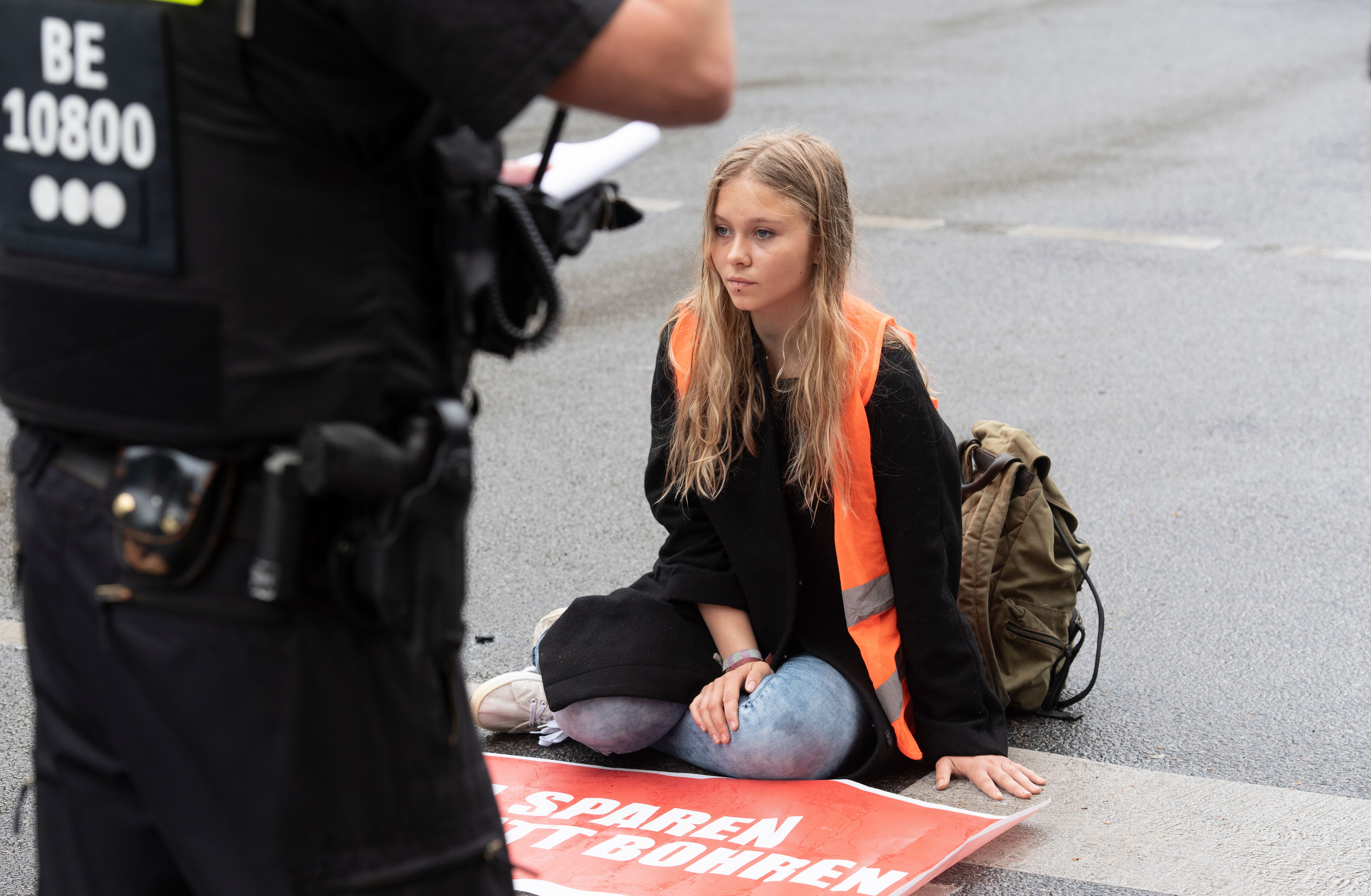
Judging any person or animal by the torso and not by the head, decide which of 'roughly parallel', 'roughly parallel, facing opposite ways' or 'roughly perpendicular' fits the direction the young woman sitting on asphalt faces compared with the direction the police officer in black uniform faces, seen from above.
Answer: roughly parallel, facing opposite ways

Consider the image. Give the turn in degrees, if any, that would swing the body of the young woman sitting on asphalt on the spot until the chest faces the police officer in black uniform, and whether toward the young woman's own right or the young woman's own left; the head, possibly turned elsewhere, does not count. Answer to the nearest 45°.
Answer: approximately 45° to the young woman's own left

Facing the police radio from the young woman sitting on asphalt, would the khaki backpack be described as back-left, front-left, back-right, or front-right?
back-left

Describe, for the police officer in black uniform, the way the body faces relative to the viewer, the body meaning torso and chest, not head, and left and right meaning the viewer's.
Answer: facing away from the viewer and to the right of the viewer

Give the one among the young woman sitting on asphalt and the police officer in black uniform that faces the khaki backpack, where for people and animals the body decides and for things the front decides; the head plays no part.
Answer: the police officer in black uniform

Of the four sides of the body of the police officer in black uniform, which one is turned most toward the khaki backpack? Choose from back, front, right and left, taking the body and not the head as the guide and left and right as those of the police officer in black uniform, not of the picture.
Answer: front

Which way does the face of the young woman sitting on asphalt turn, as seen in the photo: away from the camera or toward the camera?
toward the camera

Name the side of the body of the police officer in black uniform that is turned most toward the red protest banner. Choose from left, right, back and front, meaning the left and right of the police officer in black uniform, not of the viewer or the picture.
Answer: front

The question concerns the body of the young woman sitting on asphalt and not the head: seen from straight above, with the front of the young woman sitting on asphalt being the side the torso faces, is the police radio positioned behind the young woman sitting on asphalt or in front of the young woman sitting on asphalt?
in front

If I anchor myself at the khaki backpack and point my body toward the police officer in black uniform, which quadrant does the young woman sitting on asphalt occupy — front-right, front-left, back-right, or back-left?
front-right
